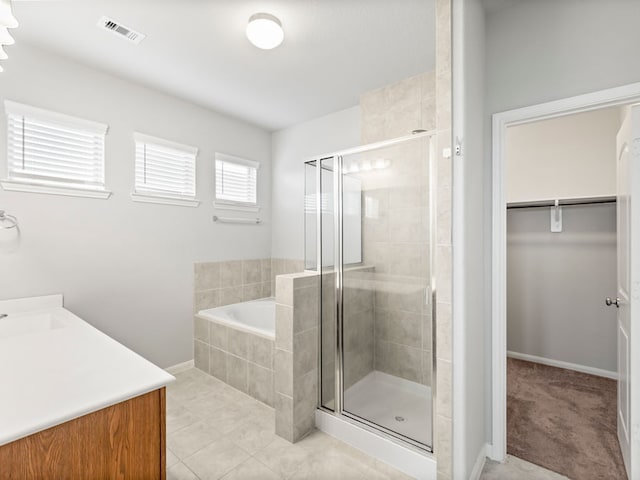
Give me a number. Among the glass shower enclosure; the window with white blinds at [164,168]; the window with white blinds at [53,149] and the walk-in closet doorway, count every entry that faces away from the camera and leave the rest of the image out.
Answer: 0

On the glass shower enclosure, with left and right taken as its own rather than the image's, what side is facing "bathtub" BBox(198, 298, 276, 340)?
right

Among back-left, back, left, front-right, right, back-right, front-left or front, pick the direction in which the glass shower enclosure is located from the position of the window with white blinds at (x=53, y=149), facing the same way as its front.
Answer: front

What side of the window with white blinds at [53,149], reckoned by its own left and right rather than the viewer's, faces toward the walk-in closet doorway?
front

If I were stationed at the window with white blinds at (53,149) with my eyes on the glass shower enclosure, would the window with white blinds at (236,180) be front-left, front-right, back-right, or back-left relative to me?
front-left

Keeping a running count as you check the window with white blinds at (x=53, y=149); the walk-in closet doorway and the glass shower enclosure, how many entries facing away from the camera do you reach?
0

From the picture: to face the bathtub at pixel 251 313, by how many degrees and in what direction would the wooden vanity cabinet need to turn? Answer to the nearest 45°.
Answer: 0° — it already faces it

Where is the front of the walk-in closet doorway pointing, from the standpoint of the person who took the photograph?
facing the viewer and to the left of the viewer

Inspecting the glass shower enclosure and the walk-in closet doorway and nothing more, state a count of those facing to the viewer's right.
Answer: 0
